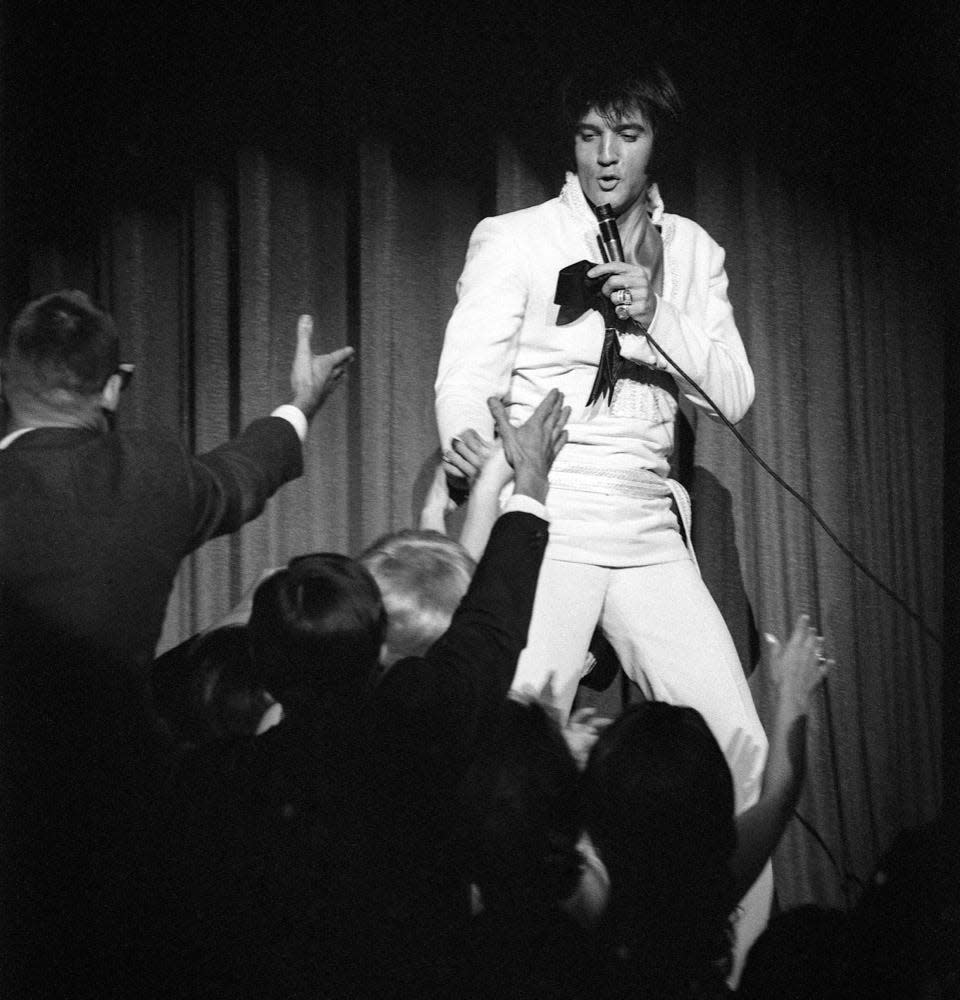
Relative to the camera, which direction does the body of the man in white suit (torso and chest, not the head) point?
toward the camera
